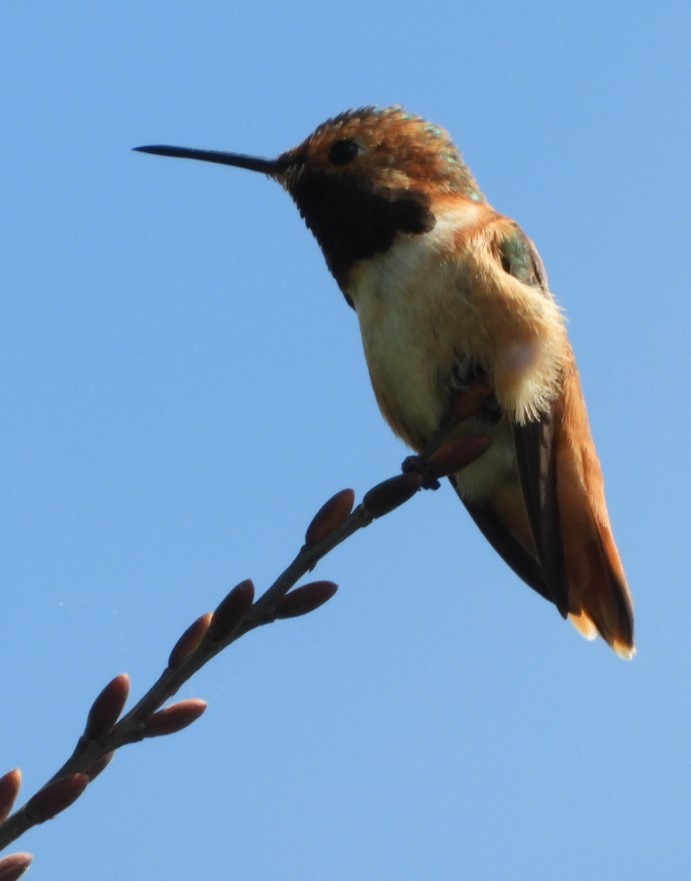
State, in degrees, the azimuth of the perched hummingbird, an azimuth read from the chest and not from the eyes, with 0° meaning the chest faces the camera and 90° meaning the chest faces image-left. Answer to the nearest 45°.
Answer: approximately 90°
